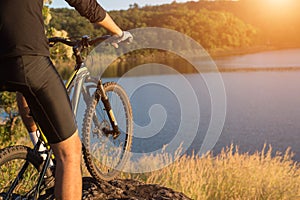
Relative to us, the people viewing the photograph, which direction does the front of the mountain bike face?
facing away from the viewer and to the right of the viewer
